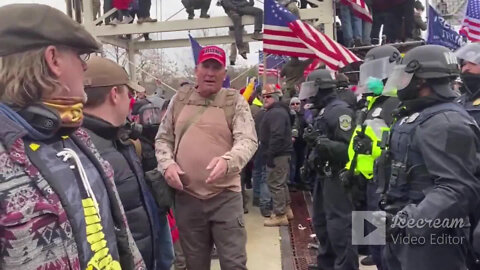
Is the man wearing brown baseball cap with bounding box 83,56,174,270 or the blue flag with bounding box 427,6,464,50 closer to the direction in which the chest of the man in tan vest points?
the man wearing brown baseball cap

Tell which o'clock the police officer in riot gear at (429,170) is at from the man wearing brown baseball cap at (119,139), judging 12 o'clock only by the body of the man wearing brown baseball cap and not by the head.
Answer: The police officer in riot gear is roughly at 12 o'clock from the man wearing brown baseball cap.

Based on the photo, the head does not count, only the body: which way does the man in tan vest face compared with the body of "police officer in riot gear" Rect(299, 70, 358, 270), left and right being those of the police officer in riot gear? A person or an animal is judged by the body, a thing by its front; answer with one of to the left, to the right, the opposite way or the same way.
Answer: to the left

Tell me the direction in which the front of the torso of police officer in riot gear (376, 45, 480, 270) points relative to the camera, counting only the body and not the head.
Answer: to the viewer's left

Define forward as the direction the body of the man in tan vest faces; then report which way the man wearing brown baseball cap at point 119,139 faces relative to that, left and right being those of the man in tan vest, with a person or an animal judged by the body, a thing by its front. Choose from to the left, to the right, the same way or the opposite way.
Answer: to the left

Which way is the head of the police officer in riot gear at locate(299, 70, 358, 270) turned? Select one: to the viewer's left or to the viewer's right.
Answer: to the viewer's left

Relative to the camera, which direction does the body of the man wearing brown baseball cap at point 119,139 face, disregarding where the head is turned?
to the viewer's right

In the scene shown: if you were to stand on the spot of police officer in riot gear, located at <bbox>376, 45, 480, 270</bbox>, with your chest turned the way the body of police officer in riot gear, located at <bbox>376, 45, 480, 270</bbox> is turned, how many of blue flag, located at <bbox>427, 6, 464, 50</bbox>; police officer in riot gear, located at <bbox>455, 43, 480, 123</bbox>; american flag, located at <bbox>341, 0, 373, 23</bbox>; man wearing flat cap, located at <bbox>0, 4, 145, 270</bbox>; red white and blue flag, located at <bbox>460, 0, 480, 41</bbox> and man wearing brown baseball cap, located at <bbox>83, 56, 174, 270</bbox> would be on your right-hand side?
4

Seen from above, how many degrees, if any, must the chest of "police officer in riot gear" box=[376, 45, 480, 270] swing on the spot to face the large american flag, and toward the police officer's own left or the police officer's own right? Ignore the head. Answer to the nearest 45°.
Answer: approximately 45° to the police officer's own right

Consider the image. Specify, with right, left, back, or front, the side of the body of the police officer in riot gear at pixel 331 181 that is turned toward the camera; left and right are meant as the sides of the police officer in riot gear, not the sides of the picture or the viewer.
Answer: left

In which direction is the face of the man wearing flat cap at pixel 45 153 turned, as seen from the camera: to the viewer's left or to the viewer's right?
to the viewer's right
